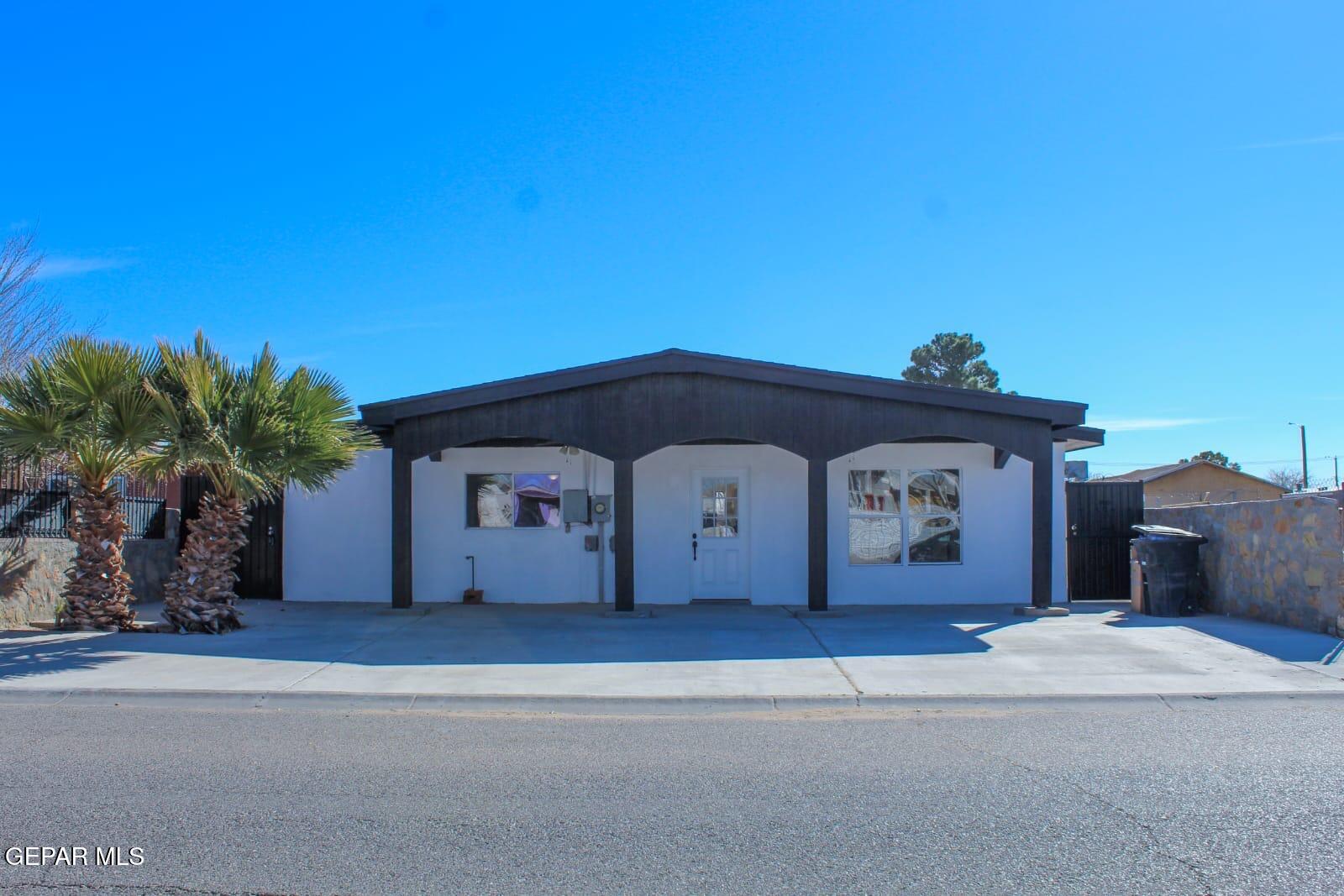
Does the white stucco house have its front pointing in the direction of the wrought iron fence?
no

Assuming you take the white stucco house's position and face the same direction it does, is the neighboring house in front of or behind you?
behind

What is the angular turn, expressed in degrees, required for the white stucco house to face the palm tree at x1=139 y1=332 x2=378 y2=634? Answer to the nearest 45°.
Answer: approximately 45° to its right

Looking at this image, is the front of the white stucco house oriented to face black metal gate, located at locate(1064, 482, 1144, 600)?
no

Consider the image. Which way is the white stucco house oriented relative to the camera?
toward the camera

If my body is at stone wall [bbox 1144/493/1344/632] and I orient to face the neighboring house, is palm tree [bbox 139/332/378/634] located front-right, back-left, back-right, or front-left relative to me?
back-left

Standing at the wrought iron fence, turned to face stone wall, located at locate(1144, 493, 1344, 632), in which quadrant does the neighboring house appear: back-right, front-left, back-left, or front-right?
front-left

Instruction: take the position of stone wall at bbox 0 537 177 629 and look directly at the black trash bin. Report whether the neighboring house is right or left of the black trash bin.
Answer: left

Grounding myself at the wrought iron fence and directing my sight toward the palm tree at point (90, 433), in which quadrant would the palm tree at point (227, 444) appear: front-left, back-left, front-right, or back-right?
front-left

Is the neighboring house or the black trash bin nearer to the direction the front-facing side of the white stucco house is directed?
the black trash bin

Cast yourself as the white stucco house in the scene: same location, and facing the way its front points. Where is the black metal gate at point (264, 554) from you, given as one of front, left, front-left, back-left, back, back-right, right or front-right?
right

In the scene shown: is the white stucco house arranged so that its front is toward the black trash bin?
no
